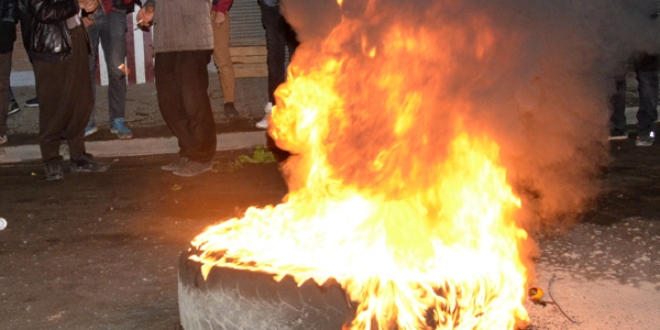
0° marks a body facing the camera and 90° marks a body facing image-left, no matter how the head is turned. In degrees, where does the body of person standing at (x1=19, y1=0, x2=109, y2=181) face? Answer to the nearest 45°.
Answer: approximately 315°

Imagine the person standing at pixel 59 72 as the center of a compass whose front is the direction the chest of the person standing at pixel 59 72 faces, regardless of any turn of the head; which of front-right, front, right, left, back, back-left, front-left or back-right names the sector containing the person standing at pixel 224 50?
left

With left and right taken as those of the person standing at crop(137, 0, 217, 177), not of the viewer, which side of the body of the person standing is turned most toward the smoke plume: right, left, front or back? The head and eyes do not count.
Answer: left

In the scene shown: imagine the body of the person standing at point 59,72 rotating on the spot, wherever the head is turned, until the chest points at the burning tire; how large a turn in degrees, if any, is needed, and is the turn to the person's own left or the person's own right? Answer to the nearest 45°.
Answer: approximately 45° to the person's own right

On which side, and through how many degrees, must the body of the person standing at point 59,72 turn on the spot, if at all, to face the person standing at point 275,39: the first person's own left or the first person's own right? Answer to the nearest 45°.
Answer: approximately 90° to the first person's own left

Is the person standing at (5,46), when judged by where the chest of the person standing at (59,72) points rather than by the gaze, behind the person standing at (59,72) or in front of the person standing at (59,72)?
behind

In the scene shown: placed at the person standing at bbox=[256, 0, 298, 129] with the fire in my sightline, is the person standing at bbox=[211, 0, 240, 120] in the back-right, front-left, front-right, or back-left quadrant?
back-right

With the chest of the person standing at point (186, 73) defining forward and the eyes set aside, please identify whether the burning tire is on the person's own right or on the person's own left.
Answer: on the person's own left

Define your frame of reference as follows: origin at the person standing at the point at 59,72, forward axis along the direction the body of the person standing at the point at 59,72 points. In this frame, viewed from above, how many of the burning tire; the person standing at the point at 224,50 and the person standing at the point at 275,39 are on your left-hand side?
2

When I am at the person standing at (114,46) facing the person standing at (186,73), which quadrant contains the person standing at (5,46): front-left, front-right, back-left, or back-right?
back-right
